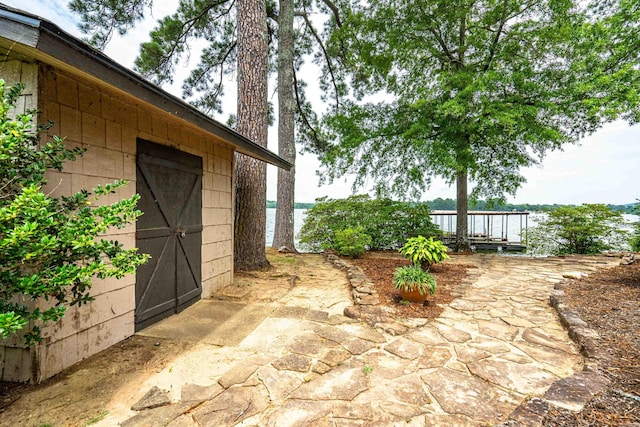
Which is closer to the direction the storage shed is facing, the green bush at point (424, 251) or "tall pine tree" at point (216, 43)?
the green bush

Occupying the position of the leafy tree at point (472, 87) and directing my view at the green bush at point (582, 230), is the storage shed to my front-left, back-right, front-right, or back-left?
back-right

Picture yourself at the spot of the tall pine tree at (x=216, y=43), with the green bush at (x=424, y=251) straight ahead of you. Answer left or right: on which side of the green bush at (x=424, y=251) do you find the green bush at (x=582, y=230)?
left

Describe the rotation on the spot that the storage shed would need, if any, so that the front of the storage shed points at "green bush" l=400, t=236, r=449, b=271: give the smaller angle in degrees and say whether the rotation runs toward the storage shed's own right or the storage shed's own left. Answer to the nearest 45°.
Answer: approximately 45° to the storage shed's own left

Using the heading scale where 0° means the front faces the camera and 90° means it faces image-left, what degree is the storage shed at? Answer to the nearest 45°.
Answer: approximately 315°

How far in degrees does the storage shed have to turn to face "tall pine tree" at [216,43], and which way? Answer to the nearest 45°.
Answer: approximately 135° to its left

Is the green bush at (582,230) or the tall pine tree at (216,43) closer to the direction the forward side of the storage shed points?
the green bush

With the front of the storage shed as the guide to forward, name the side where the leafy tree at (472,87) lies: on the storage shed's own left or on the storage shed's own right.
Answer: on the storage shed's own left

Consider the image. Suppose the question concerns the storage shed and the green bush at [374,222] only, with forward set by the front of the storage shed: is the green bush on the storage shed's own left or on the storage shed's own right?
on the storage shed's own left

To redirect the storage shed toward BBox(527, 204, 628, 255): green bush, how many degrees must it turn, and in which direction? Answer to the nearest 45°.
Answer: approximately 45° to its left
